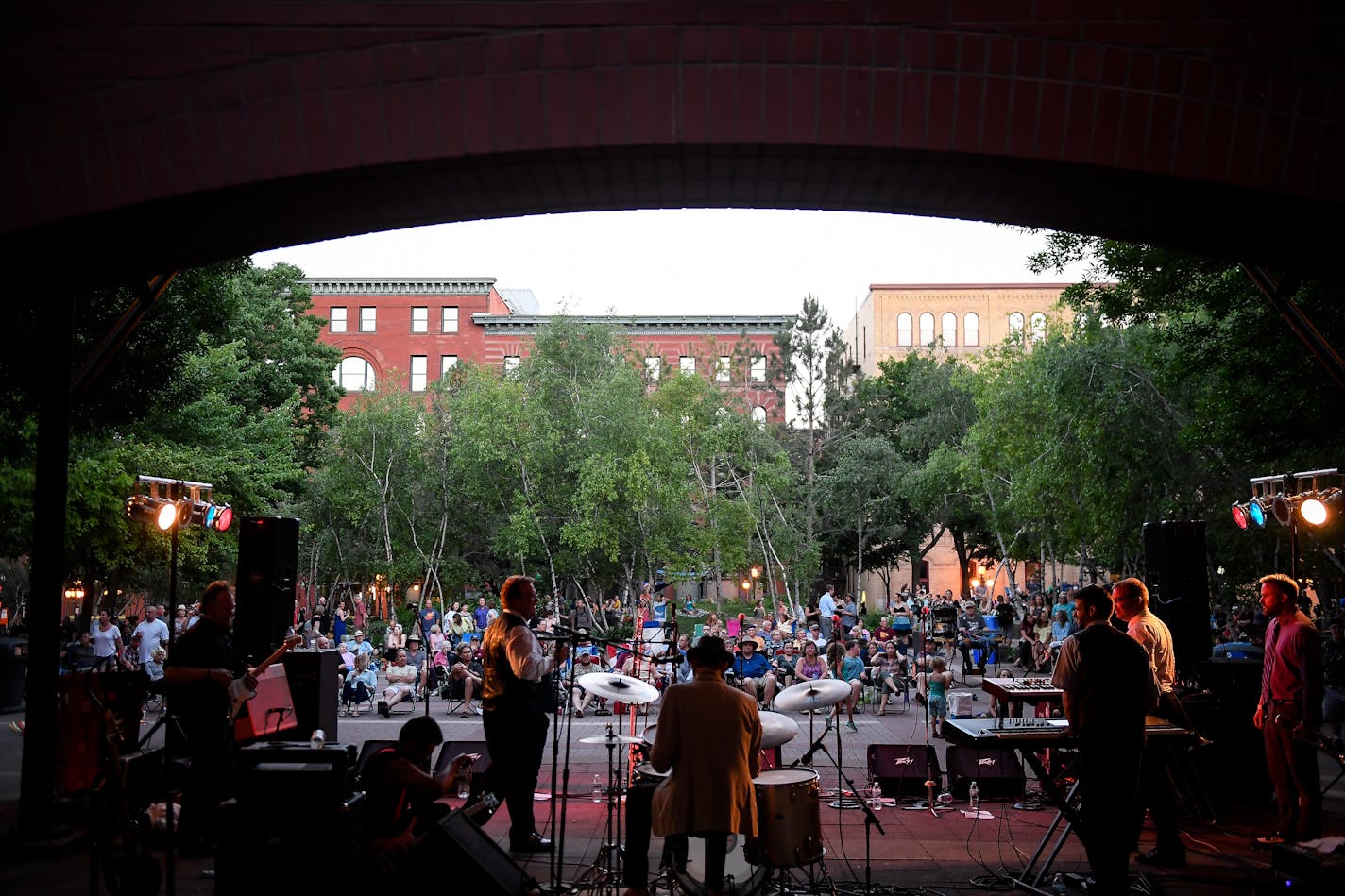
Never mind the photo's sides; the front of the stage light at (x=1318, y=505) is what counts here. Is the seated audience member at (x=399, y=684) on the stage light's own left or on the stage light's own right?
on the stage light's own right

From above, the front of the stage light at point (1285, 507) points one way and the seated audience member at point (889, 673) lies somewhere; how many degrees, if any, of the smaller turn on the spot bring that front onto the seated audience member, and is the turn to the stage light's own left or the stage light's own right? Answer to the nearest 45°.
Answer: approximately 90° to the stage light's own right

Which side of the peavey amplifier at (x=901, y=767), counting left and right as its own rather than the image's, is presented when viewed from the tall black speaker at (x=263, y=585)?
right

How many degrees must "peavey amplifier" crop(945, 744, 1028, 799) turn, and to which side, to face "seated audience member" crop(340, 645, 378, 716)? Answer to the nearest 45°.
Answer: approximately 135° to its right

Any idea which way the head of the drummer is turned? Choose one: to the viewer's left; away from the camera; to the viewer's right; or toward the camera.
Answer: away from the camera

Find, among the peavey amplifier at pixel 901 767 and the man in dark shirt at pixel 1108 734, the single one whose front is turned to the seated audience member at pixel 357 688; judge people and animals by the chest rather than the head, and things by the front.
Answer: the man in dark shirt

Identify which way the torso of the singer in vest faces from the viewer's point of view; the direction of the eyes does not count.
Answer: to the viewer's right

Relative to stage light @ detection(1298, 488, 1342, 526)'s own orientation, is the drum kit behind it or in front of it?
in front

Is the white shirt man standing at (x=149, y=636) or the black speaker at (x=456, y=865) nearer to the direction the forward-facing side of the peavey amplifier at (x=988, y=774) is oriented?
the black speaker

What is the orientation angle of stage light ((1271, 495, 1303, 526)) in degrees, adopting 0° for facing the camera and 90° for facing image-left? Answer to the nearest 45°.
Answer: approximately 45°

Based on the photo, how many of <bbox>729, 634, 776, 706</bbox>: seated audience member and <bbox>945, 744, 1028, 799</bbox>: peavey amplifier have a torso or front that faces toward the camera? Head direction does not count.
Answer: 2

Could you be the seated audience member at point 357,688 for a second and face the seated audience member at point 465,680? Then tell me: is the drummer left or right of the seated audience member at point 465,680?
right

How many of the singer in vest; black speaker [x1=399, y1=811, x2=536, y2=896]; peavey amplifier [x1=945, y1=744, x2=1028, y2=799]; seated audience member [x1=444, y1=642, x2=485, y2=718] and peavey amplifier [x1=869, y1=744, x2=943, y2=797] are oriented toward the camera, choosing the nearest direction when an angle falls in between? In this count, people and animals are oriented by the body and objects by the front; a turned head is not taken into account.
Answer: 3

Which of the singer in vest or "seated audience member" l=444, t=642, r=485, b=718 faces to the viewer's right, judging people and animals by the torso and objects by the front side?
the singer in vest
